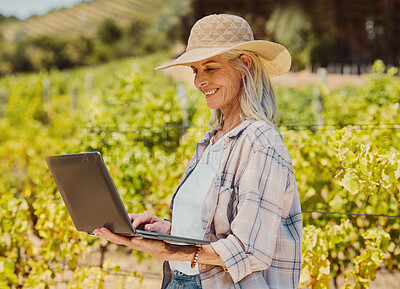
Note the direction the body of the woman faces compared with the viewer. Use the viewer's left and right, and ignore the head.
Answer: facing the viewer and to the left of the viewer

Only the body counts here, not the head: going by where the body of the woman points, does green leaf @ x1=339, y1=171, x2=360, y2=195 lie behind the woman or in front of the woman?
behind
